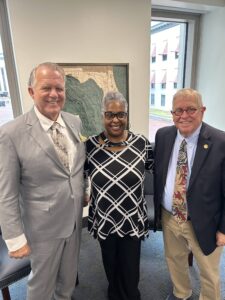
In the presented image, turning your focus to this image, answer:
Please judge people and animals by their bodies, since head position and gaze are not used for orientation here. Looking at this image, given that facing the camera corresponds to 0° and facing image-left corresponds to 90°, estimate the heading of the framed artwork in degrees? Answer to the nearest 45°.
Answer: approximately 0°

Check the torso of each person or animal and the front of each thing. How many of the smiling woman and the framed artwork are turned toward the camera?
2

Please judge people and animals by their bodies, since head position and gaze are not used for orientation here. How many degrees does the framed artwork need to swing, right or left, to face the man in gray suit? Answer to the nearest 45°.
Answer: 0° — it already faces them

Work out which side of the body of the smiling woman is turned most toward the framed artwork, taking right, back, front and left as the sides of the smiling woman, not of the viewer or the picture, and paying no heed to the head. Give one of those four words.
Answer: back
